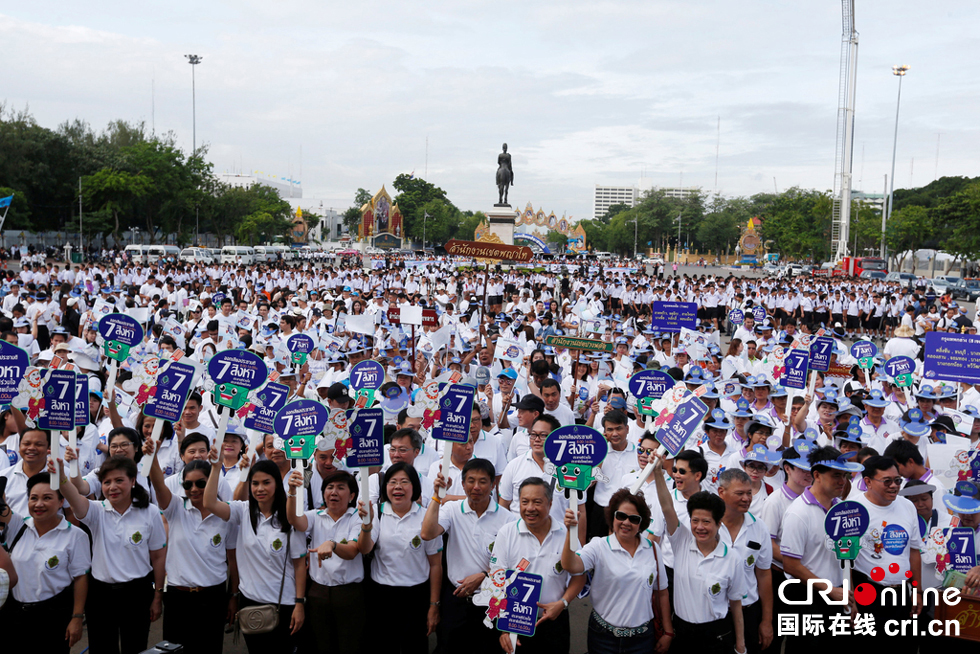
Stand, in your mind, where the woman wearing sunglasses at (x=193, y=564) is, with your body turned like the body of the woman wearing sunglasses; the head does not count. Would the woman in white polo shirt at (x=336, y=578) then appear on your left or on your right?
on your left

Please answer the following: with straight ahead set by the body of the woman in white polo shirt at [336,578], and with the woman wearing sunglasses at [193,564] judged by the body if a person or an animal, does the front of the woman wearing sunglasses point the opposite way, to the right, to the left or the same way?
the same way

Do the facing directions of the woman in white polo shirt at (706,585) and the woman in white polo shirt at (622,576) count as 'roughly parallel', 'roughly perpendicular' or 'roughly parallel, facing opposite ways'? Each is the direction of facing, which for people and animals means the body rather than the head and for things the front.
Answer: roughly parallel

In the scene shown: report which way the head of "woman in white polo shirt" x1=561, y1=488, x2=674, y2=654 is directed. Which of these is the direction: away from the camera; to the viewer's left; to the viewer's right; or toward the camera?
toward the camera

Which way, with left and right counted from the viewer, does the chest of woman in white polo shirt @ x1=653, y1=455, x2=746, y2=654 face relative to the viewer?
facing the viewer

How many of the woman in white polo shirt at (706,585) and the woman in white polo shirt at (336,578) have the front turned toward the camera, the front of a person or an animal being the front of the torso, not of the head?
2

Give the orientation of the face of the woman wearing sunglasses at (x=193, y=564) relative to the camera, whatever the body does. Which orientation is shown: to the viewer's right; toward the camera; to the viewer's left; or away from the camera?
toward the camera

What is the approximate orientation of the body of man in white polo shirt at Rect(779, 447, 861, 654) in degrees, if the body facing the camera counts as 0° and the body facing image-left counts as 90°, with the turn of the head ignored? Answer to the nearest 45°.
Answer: approximately 315°

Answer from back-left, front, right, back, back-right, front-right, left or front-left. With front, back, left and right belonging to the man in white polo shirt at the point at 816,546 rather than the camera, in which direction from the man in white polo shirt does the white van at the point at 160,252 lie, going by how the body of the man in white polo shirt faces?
back

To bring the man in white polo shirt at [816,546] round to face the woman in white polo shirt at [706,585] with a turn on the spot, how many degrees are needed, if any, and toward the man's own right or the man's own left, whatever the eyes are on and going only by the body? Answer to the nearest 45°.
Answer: approximately 90° to the man's own right

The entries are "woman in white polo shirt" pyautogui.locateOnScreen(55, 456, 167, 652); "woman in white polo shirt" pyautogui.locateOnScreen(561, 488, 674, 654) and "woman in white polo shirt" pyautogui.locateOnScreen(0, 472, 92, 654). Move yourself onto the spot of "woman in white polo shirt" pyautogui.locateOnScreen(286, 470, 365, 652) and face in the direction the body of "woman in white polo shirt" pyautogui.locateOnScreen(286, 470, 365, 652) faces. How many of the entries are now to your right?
2

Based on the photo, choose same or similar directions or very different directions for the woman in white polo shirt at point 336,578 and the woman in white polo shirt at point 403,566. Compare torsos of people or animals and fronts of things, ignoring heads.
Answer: same or similar directions

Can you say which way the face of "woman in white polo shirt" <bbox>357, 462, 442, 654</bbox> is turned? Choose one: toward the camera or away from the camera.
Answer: toward the camera

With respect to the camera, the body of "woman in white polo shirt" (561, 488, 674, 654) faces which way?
toward the camera

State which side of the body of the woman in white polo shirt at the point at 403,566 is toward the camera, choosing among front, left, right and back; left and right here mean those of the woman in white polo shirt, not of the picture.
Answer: front

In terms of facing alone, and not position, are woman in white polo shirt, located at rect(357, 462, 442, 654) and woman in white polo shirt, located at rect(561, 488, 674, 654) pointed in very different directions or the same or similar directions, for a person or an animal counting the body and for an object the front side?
same or similar directions

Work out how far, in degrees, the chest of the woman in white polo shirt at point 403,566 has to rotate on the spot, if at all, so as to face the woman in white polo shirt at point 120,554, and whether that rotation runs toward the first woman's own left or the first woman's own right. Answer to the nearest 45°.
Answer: approximately 90° to the first woman's own right

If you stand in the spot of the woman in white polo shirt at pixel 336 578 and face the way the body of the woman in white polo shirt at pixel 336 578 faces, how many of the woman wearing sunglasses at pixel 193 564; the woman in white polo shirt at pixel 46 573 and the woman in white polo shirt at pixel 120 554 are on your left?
0

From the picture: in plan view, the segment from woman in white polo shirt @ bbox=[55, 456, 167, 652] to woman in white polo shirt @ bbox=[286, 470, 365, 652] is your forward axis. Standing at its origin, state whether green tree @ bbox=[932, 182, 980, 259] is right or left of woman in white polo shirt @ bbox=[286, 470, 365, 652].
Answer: left

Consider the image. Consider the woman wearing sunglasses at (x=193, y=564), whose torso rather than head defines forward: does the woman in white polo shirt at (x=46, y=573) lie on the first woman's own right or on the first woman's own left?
on the first woman's own right
